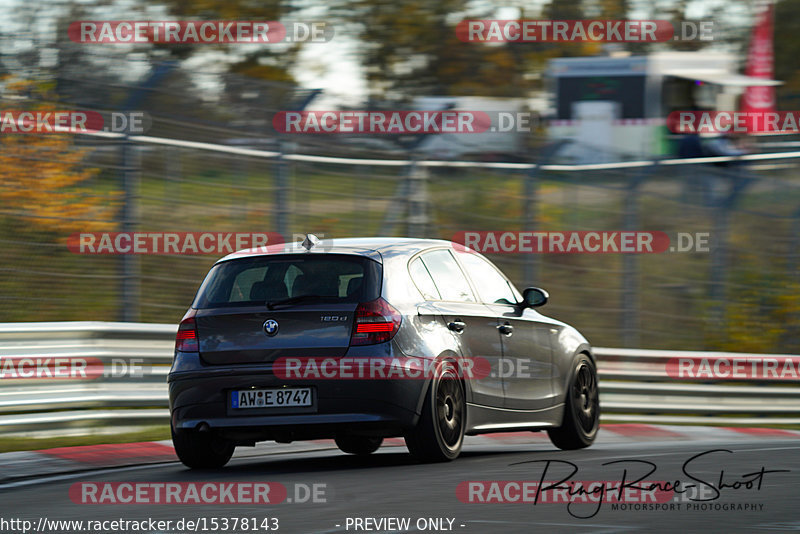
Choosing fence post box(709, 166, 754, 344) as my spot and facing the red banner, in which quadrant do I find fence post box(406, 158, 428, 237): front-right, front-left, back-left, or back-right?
back-left

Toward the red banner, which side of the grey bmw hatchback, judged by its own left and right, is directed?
front

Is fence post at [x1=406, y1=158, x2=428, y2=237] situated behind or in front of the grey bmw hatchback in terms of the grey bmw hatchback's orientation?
in front

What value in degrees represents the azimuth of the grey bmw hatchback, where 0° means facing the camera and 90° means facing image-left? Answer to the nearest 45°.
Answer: approximately 225°

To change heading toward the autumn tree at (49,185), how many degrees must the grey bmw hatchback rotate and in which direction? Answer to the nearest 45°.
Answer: approximately 90° to its left

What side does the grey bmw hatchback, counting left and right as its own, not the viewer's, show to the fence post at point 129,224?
left

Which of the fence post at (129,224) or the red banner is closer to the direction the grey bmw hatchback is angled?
the red banner

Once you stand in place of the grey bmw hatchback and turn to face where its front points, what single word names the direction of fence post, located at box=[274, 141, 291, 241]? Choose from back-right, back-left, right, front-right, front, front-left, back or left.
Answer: front-left

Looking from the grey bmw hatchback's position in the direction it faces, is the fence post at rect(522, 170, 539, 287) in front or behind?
in front
